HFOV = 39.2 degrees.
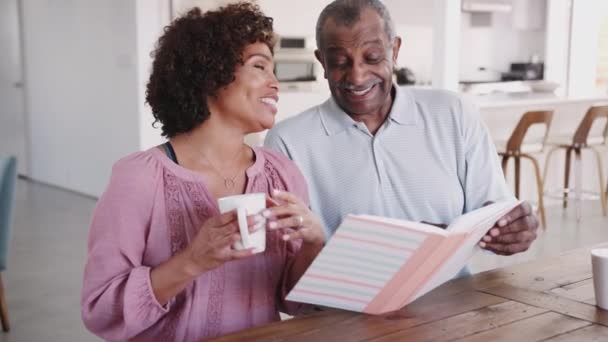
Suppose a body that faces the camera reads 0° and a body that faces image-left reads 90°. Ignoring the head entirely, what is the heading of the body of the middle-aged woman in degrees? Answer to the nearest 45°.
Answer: approximately 315°

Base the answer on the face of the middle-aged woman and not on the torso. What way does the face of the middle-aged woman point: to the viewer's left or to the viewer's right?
to the viewer's right

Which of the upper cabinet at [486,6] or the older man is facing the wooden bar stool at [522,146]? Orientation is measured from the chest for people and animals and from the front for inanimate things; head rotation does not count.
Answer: the upper cabinet

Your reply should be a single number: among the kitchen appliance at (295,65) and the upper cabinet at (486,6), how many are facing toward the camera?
2

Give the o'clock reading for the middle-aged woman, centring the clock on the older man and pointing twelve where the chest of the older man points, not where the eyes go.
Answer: The middle-aged woman is roughly at 1 o'clock from the older man.

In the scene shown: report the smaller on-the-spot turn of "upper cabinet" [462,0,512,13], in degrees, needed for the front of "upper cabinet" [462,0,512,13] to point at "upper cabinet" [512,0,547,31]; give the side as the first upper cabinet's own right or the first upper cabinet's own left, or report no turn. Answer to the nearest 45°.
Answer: approximately 135° to the first upper cabinet's own left

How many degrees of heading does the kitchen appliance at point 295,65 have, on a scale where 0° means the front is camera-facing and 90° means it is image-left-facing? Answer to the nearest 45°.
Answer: approximately 0°

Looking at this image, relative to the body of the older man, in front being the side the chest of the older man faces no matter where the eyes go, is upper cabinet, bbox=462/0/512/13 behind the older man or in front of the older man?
behind

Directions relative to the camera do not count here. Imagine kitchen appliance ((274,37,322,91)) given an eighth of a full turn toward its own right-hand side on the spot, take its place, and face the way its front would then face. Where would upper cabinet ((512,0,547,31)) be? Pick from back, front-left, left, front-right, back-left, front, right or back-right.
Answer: back

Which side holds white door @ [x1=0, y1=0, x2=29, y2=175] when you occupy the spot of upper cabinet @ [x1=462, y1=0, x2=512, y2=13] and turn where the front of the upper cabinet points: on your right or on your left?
on your right

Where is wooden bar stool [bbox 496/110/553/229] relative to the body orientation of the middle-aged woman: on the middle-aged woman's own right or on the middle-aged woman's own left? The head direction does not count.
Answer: on the middle-aged woman's own left
